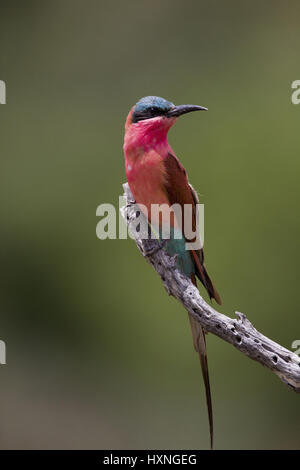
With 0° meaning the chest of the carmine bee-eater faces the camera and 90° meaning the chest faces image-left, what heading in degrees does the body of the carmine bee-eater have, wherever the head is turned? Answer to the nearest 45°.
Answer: approximately 45°
